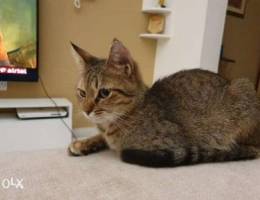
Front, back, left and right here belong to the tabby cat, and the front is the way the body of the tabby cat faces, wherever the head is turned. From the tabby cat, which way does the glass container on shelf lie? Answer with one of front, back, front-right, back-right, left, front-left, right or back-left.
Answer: right

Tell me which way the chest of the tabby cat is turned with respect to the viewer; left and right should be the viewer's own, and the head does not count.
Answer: facing to the left of the viewer

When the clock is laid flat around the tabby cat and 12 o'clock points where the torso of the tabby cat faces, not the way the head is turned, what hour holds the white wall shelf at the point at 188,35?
The white wall shelf is roughly at 3 o'clock from the tabby cat.

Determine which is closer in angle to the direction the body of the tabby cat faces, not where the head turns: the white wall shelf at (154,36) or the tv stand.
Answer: the tv stand

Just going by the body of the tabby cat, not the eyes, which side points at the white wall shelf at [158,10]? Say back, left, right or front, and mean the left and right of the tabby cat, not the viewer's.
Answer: right

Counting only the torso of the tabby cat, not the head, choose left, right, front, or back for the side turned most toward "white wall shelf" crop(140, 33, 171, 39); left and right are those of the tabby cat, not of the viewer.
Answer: right

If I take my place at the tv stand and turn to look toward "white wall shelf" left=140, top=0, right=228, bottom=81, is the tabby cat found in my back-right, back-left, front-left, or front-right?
front-right

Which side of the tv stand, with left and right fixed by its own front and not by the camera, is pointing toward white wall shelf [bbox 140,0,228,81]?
left

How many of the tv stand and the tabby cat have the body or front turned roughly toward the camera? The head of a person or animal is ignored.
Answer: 1

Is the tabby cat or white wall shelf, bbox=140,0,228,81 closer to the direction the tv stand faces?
the tabby cat

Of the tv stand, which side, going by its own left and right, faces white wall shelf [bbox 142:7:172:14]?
left

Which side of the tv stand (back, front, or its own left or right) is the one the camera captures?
front
